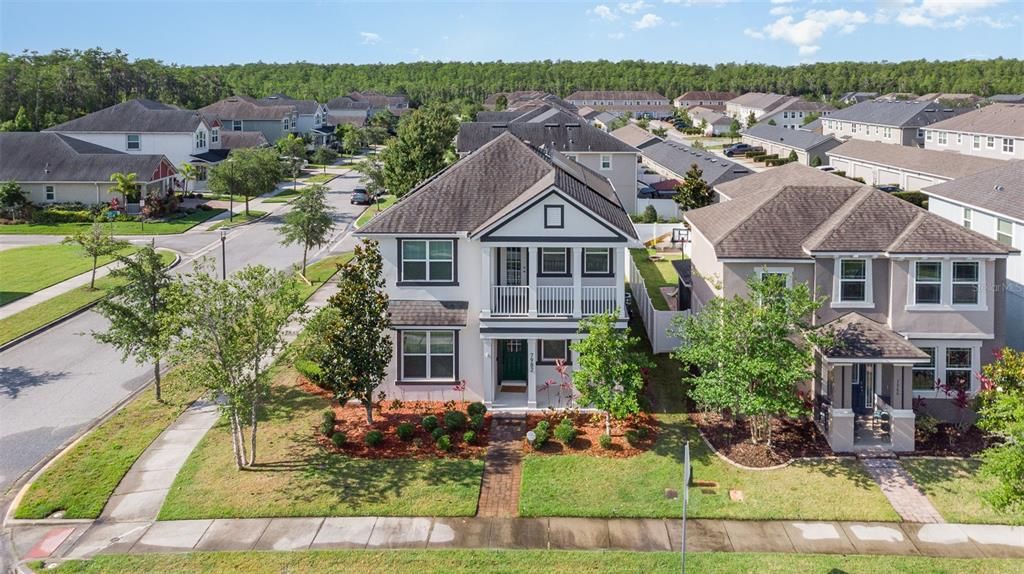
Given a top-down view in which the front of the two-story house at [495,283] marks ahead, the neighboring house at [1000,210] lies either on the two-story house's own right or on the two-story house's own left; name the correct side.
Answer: on the two-story house's own left

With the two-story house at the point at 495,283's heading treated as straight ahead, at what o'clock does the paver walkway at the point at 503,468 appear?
The paver walkway is roughly at 12 o'clock from the two-story house.

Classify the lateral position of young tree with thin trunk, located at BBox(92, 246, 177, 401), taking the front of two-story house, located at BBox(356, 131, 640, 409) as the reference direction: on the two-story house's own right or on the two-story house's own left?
on the two-story house's own right

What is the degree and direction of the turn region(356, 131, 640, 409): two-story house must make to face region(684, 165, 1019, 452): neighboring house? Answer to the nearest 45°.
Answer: approximately 90° to its left

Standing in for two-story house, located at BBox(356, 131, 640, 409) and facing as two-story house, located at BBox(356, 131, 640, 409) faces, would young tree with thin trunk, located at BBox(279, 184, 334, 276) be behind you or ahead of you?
behind

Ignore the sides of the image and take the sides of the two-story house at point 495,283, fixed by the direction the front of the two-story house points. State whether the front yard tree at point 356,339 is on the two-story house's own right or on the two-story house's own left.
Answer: on the two-story house's own right

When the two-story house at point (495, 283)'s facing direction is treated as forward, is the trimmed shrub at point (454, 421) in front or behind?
in front

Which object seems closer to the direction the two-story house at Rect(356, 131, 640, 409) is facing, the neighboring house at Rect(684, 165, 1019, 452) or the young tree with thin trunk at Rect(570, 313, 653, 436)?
the young tree with thin trunk

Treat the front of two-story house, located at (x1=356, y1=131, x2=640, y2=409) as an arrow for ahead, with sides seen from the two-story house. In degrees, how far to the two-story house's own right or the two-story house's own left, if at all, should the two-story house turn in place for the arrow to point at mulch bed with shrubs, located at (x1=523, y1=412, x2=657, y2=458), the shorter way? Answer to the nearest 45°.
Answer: approximately 45° to the two-story house's own left

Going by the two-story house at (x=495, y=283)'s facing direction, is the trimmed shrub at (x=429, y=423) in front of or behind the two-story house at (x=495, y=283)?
in front

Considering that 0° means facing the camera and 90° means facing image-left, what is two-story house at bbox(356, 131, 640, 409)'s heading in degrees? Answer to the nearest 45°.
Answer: approximately 0°
